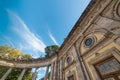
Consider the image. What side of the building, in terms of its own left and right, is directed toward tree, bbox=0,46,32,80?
right

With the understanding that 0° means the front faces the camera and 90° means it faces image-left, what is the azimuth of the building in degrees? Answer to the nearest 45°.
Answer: approximately 45°
